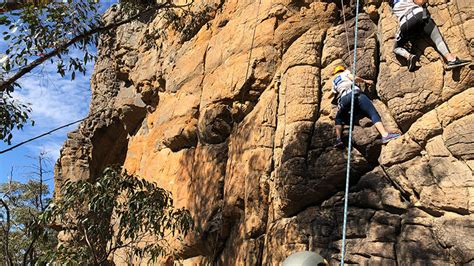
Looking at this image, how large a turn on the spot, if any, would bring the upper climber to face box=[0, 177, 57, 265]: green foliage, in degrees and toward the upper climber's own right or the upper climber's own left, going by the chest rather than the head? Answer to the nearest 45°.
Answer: approximately 90° to the upper climber's own left

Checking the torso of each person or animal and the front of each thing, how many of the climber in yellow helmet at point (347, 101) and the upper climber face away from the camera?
2

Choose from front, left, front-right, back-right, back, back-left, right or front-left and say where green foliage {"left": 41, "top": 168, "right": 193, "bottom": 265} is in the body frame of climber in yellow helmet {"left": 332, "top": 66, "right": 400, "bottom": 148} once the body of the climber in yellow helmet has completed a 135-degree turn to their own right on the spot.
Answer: back-right

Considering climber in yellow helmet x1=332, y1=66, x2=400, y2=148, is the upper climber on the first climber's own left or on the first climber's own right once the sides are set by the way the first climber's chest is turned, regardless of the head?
on the first climber's own right

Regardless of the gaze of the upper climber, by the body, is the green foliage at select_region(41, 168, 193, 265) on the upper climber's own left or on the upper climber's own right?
on the upper climber's own left

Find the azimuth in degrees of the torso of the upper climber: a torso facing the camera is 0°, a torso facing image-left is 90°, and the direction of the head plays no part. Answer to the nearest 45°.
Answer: approximately 180°

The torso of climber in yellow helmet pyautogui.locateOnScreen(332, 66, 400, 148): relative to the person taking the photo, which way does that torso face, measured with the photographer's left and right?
facing away from the viewer

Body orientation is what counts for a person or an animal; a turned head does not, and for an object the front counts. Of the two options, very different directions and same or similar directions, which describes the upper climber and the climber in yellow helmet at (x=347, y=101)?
same or similar directions

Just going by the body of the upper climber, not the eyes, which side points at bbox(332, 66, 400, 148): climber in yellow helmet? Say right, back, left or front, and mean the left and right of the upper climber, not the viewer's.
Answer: left
